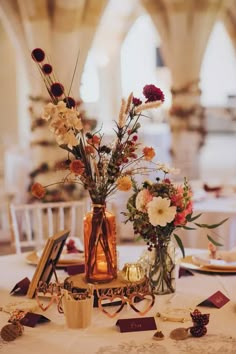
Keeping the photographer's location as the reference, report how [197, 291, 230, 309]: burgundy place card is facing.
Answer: facing the viewer and to the right of the viewer

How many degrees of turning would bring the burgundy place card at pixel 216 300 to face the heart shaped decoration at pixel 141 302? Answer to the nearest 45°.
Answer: approximately 135° to its right

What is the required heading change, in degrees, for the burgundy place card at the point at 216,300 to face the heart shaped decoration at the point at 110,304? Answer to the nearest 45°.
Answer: approximately 135° to its right

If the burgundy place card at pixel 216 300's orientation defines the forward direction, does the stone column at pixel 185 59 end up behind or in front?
behind

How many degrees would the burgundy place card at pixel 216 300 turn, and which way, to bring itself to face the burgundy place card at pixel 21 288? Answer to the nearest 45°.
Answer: approximately 135° to its right

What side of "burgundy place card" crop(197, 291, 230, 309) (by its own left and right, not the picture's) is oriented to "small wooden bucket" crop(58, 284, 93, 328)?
right
